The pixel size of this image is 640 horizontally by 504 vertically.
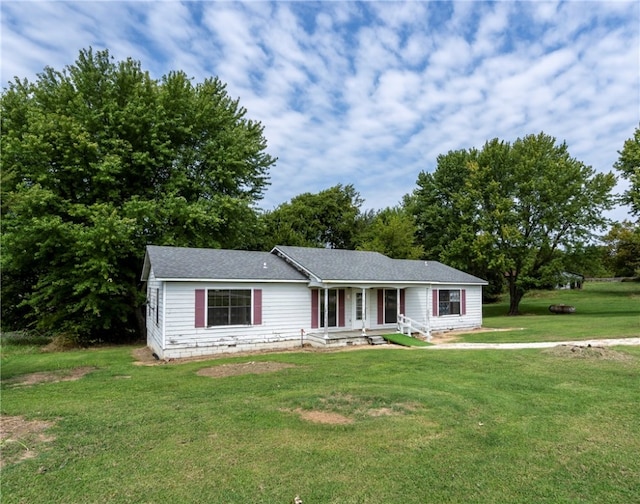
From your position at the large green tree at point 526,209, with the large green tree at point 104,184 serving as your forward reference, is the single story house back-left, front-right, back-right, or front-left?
front-left

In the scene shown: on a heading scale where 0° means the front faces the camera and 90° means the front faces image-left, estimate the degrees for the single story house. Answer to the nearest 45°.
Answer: approximately 315°

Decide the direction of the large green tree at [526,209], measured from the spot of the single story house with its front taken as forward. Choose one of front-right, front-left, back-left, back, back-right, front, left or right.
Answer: left

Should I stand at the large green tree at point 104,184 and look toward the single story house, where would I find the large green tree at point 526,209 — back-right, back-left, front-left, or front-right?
front-left

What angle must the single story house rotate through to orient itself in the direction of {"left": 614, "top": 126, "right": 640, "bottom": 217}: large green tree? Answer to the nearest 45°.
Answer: approximately 90° to its left

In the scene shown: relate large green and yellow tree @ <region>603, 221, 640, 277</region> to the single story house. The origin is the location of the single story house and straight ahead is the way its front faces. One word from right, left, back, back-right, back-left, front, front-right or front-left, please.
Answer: left

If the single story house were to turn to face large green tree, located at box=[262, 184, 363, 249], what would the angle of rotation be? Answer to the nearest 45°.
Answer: approximately 135° to its left
